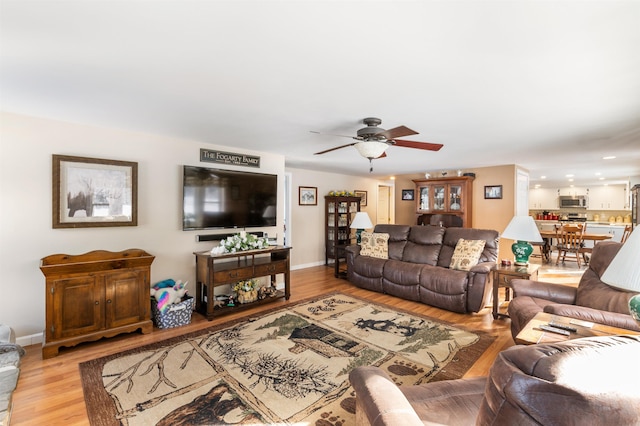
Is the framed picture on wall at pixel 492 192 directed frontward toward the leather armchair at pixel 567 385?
yes

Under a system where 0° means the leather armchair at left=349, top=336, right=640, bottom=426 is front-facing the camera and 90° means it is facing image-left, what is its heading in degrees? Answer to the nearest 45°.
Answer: approximately 135°

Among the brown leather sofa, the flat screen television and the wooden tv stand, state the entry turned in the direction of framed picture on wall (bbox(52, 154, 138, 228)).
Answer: the brown leather sofa

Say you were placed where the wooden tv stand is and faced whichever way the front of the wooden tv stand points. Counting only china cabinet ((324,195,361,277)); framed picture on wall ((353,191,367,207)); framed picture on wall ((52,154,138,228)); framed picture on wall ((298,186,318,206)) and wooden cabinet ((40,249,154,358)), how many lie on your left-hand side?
3

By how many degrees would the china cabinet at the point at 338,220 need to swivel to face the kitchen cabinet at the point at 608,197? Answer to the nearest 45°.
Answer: approximately 45° to its left

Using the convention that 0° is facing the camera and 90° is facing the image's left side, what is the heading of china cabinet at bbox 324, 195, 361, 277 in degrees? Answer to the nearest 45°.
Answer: approximately 315°

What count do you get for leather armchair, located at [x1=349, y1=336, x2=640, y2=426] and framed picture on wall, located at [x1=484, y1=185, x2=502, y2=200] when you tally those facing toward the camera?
1

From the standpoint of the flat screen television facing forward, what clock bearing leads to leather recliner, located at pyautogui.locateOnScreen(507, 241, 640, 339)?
The leather recliner is roughly at 12 o'clock from the flat screen television.

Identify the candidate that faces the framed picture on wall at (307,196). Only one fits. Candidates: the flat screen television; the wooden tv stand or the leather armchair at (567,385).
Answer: the leather armchair

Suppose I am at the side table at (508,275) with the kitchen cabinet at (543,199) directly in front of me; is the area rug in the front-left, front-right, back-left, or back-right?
back-left

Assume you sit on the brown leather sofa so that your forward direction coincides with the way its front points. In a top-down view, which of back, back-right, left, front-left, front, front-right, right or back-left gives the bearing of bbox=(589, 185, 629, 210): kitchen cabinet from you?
back

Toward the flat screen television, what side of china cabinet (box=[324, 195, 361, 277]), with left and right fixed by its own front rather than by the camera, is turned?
right

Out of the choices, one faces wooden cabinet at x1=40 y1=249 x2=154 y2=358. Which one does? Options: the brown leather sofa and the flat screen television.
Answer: the brown leather sofa

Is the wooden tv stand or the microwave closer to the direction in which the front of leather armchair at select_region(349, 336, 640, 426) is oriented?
the wooden tv stand

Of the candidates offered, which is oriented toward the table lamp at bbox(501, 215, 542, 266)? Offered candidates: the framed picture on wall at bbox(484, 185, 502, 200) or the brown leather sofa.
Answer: the framed picture on wall
